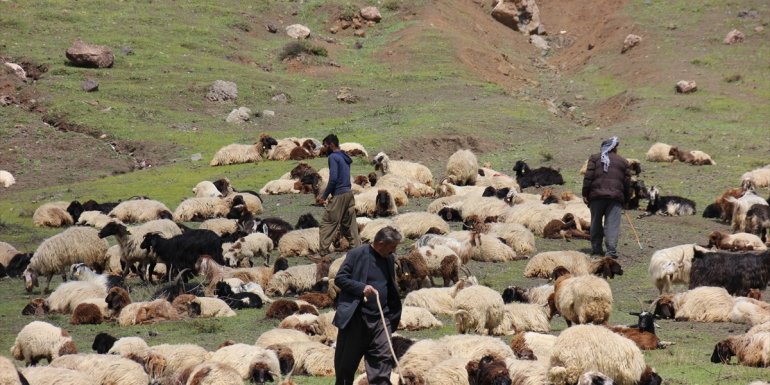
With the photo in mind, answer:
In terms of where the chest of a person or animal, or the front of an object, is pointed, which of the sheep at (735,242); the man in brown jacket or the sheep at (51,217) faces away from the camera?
the man in brown jacket

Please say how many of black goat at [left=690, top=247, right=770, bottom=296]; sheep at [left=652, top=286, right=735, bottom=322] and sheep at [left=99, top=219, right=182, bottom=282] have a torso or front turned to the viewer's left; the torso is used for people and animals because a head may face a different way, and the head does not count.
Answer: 2

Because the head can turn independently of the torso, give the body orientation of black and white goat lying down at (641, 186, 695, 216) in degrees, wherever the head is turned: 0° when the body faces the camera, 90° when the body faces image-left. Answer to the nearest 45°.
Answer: approximately 90°

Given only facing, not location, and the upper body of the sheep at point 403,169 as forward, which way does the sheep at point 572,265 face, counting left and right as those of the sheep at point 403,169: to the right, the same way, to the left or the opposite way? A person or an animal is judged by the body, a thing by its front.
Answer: the opposite way

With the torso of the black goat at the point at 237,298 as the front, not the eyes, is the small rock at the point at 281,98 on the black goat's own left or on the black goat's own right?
on the black goat's own right

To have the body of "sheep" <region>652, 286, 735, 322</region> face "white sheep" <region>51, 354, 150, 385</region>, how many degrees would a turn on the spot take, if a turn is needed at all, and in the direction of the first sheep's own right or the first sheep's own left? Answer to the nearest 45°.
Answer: approximately 45° to the first sheep's own left

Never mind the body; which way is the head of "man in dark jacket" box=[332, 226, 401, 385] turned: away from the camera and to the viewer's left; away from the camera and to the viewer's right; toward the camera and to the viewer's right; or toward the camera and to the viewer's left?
toward the camera and to the viewer's right

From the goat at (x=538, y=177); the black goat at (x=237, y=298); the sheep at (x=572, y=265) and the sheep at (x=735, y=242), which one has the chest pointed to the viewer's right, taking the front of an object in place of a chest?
the sheep at (x=572, y=265)

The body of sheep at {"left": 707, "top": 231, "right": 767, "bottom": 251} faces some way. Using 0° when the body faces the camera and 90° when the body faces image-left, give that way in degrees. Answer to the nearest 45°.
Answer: approximately 90°
